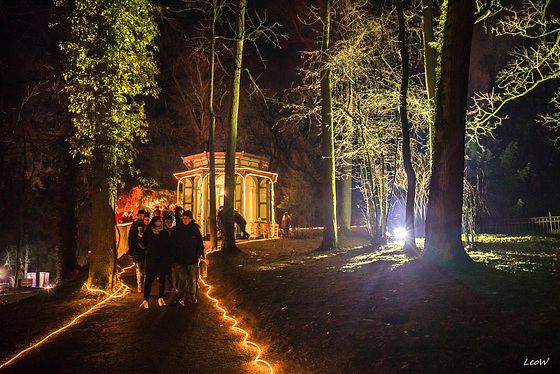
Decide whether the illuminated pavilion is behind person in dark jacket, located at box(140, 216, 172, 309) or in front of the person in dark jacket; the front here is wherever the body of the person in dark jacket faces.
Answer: behind

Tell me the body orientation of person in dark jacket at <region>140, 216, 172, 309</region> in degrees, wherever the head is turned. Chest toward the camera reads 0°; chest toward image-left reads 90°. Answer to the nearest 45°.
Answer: approximately 0°

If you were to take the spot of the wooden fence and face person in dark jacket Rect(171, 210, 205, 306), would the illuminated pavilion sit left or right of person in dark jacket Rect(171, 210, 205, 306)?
right

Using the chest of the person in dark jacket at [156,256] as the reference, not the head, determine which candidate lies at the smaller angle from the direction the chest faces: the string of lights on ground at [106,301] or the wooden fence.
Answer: the string of lights on ground
